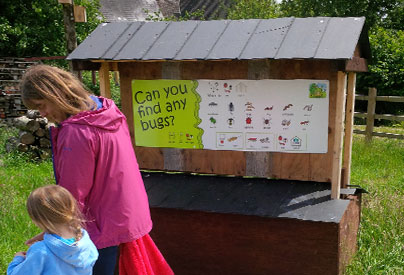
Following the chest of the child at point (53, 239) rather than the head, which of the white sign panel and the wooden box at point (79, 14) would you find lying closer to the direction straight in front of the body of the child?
the wooden box

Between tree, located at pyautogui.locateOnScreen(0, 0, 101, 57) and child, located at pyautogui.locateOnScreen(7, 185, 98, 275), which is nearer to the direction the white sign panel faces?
the child

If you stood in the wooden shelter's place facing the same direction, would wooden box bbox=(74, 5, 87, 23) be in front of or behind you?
behind

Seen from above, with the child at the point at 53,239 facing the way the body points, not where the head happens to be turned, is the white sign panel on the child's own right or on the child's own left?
on the child's own right

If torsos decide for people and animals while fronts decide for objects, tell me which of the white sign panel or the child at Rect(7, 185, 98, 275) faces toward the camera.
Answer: the white sign panel

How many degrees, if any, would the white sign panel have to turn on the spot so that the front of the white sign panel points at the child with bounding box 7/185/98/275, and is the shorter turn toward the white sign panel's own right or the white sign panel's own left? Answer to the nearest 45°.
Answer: approximately 45° to the white sign panel's own right

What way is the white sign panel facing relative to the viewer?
toward the camera

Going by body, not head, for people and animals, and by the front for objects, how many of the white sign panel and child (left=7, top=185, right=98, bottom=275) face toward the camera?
1

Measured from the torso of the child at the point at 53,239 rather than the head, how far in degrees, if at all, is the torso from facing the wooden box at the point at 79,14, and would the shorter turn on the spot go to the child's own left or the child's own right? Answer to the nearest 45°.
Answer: approximately 45° to the child's own right

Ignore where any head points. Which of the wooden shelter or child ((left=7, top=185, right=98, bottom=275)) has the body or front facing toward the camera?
the wooden shelter

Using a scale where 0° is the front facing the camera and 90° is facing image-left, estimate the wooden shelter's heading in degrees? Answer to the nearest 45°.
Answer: approximately 0°

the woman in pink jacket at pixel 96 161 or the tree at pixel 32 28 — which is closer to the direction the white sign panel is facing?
the woman in pink jacket

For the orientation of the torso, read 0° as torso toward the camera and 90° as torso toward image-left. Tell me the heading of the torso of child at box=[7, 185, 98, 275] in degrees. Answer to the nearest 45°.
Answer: approximately 135°
